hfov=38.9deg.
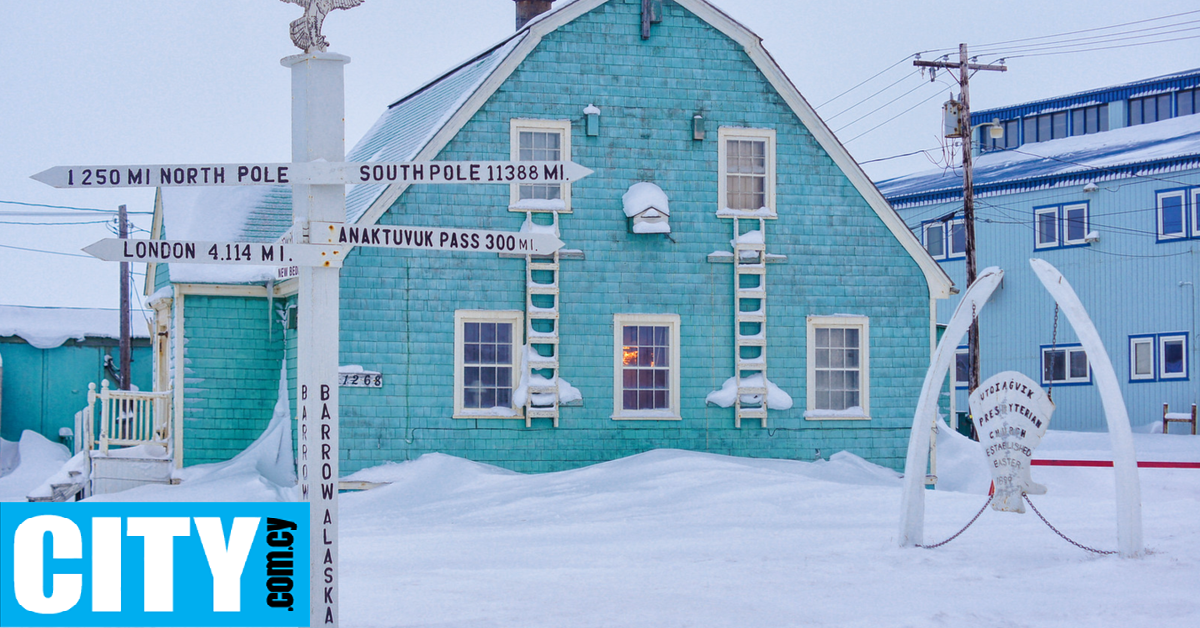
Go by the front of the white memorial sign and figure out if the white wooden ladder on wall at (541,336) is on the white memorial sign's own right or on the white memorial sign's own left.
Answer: on the white memorial sign's own right

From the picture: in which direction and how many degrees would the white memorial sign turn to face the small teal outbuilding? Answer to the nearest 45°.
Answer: approximately 135° to its right

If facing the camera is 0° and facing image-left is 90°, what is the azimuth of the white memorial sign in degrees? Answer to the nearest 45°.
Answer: approximately 0°

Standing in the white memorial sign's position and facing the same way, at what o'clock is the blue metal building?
The blue metal building is roughly at 6 o'clock from the white memorial sign.

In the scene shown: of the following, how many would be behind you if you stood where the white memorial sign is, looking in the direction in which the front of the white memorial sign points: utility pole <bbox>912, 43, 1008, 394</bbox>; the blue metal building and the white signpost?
2

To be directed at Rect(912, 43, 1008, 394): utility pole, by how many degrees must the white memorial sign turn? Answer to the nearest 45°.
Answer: approximately 180°

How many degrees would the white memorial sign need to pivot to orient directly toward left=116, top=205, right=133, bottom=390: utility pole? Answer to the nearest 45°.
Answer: approximately 135° to its right

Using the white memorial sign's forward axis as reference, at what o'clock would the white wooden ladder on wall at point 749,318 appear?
The white wooden ladder on wall is roughly at 5 o'clock from the white memorial sign.

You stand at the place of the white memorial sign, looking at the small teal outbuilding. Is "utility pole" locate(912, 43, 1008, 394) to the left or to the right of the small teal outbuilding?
right

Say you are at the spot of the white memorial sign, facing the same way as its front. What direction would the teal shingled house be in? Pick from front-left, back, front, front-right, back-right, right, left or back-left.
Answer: back-right

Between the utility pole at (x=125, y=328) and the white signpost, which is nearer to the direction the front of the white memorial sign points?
the white signpost
